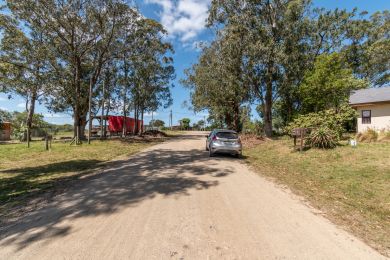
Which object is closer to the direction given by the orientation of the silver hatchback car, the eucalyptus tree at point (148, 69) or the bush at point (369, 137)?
the eucalyptus tree

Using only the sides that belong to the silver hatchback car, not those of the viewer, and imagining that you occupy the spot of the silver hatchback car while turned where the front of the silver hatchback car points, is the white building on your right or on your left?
on your right

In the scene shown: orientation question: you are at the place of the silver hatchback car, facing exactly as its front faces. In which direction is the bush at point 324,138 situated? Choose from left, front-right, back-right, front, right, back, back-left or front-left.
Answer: right

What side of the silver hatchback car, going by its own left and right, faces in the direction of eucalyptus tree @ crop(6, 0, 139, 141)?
left

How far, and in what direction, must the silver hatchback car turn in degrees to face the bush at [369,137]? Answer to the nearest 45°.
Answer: approximately 90° to its right

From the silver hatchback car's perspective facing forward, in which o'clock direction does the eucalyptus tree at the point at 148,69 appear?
The eucalyptus tree is roughly at 11 o'clock from the silver hatchback car.

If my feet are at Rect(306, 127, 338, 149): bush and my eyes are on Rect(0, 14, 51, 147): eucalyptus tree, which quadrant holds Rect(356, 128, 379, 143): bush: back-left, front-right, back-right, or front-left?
back-right

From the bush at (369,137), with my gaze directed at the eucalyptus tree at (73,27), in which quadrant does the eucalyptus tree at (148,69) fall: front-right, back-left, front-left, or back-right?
front-right

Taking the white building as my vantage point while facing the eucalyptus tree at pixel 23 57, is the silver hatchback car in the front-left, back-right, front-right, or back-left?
front-left

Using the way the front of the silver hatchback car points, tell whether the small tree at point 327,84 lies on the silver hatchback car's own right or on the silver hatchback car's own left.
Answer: on the silver hatchback car's own right

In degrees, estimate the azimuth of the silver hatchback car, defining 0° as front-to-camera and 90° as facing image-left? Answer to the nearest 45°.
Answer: approximately 180°

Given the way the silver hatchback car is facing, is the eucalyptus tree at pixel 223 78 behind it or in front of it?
in front

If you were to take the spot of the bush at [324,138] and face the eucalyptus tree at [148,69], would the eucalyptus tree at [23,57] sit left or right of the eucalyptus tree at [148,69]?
left
